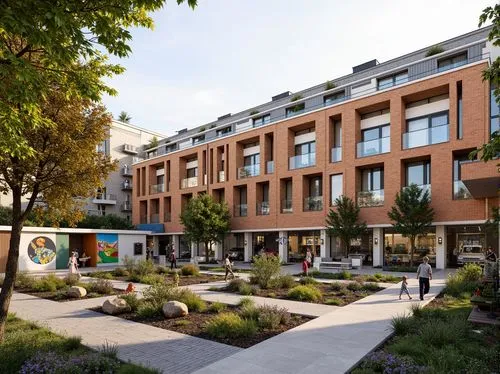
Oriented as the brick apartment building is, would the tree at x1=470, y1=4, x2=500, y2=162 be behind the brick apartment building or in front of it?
in front

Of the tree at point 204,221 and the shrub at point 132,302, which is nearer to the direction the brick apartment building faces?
the shrub

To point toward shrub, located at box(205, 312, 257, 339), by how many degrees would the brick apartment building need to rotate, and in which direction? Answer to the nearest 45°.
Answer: approximately 45° to its left

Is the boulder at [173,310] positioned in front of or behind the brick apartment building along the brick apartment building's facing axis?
in front

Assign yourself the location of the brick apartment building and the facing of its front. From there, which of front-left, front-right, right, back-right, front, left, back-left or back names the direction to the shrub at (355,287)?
front-left

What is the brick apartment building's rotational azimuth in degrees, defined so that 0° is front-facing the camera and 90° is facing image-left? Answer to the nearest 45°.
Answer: approximately 45°
